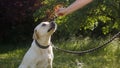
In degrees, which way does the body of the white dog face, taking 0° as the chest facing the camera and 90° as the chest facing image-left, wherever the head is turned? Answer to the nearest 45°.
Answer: approximately 315°
